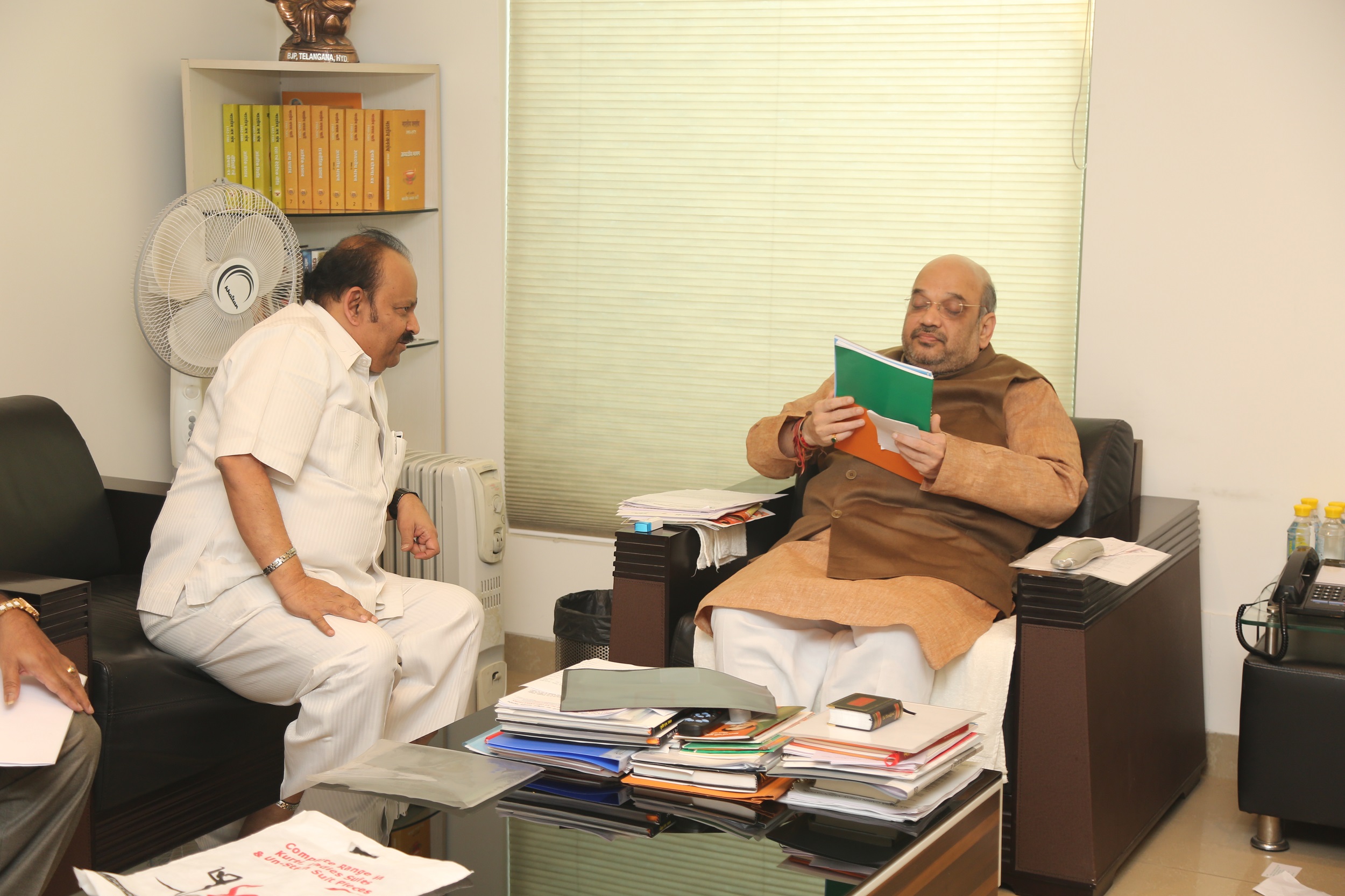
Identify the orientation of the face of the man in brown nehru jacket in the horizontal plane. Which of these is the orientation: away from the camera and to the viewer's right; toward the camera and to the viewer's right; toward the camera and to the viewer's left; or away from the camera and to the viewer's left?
toward the camera and to the viewer's left

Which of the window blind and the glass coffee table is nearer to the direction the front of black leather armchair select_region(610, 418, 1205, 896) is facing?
the glass coffee table

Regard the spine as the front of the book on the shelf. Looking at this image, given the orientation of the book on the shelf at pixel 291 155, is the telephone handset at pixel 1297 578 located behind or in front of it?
in front

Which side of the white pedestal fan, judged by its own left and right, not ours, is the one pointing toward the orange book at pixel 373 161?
left

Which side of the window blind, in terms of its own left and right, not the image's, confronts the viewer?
front

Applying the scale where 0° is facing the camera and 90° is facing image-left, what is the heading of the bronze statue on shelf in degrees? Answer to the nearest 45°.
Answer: approximately 0°

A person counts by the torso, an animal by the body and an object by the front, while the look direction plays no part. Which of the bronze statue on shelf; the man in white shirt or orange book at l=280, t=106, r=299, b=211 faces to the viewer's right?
the man in white shirt

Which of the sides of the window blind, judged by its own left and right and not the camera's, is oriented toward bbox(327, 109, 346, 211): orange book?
right

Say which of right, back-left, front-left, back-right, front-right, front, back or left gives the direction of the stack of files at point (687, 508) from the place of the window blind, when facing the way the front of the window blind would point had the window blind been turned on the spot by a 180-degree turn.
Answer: back

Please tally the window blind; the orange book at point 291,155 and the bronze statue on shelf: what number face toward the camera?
3

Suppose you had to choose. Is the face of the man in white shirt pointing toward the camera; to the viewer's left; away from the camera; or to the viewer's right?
to the viewer's right

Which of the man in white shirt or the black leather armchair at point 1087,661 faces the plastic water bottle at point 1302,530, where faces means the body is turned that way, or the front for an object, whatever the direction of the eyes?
the man in white shirt

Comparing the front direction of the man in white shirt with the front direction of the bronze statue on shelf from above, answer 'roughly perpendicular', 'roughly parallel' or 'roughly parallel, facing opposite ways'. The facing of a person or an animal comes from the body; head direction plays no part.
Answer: roughly perpendicular

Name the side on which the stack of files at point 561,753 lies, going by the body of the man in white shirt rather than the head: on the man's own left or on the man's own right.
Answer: on the man's own right

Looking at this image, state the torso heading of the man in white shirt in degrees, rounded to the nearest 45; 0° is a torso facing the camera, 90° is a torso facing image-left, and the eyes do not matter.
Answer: approximately 270°
